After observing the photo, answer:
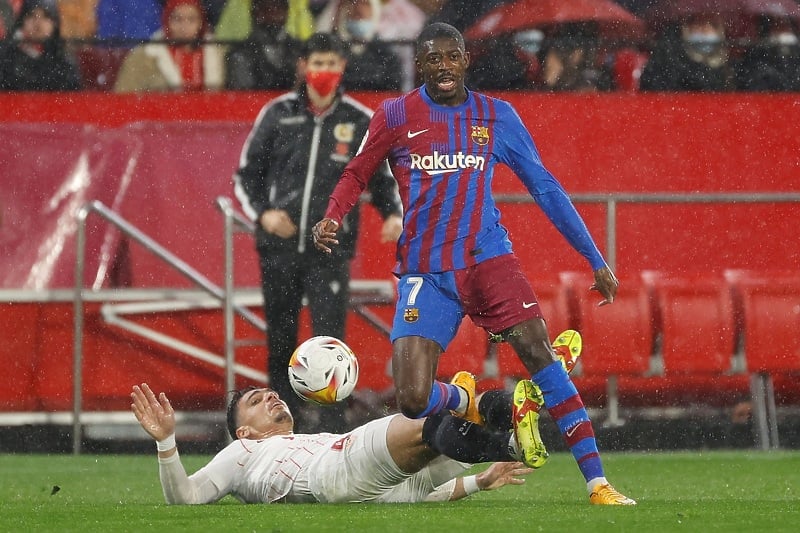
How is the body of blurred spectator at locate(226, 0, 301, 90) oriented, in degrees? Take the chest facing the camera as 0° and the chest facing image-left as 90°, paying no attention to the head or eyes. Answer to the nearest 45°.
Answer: approximately 0°

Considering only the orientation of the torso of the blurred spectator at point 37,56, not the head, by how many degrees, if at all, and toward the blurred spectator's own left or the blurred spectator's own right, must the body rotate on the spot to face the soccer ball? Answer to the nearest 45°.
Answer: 0° — they already face it

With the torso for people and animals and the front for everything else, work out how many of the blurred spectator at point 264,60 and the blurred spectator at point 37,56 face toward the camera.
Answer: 2

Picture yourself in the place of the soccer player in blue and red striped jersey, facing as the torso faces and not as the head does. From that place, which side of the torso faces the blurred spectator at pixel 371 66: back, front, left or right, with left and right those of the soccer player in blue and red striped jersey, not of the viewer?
back

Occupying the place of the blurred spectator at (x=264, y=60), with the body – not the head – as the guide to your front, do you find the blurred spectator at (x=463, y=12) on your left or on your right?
on your left

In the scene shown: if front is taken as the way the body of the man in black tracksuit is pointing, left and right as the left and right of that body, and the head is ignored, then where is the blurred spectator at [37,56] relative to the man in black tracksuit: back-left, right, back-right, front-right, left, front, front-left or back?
back-right
